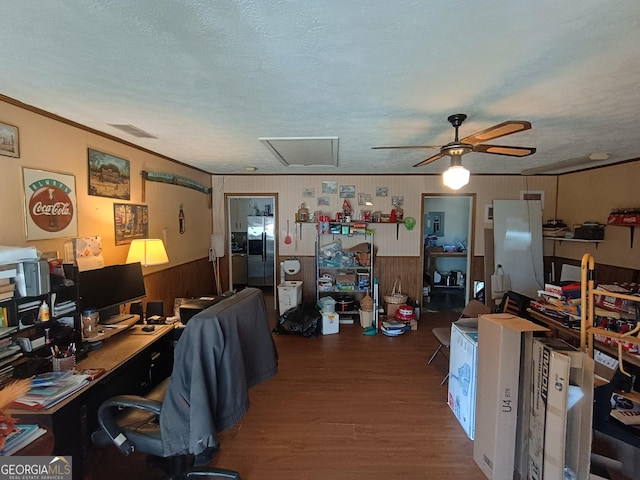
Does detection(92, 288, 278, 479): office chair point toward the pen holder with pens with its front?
yes

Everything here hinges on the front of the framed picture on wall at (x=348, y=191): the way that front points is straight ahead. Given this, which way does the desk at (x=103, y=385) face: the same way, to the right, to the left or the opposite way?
to the left

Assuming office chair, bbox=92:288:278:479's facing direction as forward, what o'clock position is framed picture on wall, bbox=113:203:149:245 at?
The framed picture on wall is roughly at 1 o'clock from the office chair.

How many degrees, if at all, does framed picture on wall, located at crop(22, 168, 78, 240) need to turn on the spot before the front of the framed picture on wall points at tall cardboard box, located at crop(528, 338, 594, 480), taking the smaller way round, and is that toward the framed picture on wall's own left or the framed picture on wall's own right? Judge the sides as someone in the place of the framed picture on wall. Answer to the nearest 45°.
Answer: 0° — it already faces it

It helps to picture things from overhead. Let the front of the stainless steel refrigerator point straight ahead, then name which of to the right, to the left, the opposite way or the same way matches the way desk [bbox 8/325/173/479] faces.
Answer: to the left

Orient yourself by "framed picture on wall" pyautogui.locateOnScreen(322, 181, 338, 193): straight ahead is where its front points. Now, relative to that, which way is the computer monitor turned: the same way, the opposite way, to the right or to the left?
to the left

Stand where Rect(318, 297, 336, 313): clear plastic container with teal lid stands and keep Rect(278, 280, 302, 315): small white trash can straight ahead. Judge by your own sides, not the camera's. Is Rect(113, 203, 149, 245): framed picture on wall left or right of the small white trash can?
left

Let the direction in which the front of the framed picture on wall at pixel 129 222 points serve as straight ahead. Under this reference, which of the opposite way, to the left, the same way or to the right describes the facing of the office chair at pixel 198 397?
the opposite way

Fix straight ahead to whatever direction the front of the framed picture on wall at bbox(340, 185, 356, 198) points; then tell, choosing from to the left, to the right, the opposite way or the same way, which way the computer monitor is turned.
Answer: to the left
